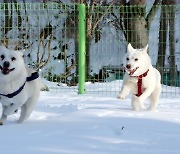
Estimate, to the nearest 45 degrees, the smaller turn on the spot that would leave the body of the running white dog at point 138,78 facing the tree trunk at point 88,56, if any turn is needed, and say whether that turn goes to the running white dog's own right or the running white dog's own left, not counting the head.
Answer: approximately 135° to the running white dog's own right

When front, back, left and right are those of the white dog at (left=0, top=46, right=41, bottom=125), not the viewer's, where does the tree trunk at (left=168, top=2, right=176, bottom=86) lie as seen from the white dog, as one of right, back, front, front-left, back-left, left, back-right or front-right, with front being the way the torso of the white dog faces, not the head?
back

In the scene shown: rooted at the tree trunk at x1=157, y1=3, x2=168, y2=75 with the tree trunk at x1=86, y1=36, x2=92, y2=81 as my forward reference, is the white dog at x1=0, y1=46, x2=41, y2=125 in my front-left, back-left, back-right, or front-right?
front-left

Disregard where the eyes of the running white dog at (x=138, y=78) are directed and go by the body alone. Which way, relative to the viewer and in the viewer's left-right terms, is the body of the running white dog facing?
facing the viewer and to the left of the viewer

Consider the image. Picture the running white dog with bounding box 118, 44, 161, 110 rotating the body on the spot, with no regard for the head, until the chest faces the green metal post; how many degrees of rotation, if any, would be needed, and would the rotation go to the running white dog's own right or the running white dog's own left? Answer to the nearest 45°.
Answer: approximately 135° to the running white dog's own right

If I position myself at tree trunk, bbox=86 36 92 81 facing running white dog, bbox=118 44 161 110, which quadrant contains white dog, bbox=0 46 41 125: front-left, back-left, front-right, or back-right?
front-right

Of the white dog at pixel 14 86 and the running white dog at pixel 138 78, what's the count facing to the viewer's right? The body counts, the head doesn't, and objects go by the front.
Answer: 0

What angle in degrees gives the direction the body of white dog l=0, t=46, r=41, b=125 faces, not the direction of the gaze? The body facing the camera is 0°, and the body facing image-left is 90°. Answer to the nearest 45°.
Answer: approximately 45°
